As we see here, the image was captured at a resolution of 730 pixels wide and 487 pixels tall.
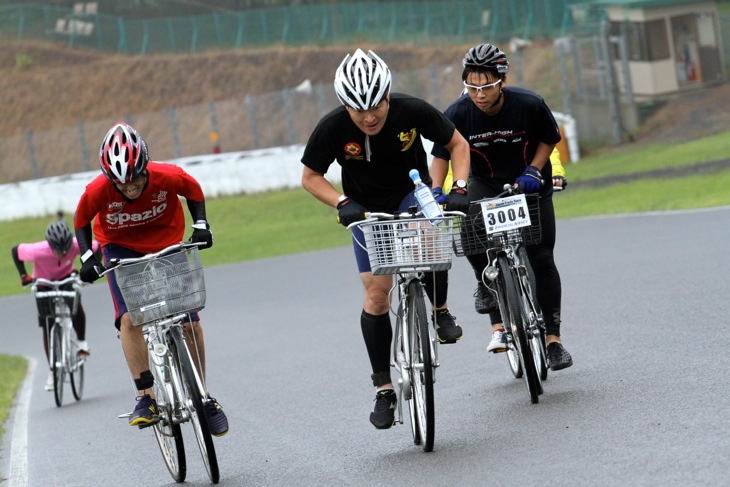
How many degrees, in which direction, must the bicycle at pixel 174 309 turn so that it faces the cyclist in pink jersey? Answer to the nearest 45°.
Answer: approximately 180°

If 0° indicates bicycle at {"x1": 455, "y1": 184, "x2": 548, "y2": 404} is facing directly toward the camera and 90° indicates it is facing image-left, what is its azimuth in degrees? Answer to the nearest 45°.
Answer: approximately 0°

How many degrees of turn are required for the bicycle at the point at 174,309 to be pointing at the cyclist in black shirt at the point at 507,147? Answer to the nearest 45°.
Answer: approximately 90° to its left

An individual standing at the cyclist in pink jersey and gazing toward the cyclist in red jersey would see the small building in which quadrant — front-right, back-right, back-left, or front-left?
back-left

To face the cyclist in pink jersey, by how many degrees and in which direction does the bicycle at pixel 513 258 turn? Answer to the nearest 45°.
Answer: approximately 135° to its right

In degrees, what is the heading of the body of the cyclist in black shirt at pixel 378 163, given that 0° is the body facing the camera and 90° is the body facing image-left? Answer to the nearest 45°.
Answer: approximately 0°
